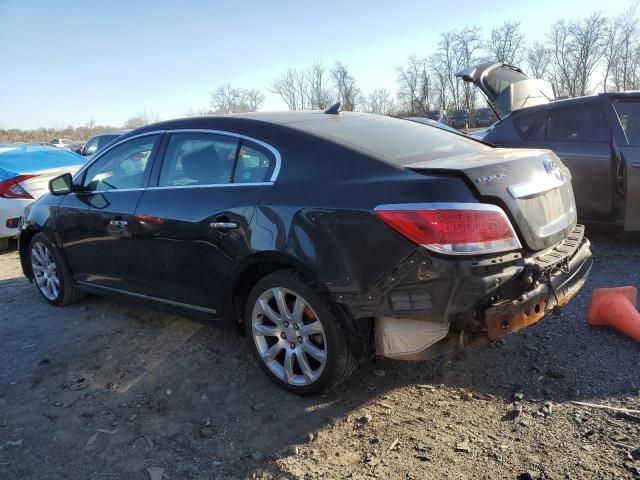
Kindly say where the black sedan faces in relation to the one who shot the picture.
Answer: facing away from the viewer and to the left of the viewer

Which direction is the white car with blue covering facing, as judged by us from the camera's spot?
facing away from the viewer and to the left of the viewer

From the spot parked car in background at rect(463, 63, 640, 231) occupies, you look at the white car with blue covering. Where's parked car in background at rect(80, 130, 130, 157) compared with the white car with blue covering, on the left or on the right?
right

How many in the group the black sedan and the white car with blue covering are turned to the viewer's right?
0

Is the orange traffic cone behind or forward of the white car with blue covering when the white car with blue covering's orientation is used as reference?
behind

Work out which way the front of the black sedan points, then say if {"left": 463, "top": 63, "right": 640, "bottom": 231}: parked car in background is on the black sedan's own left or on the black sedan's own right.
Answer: on the black sedan's own right

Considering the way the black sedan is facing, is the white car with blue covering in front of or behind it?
in front
